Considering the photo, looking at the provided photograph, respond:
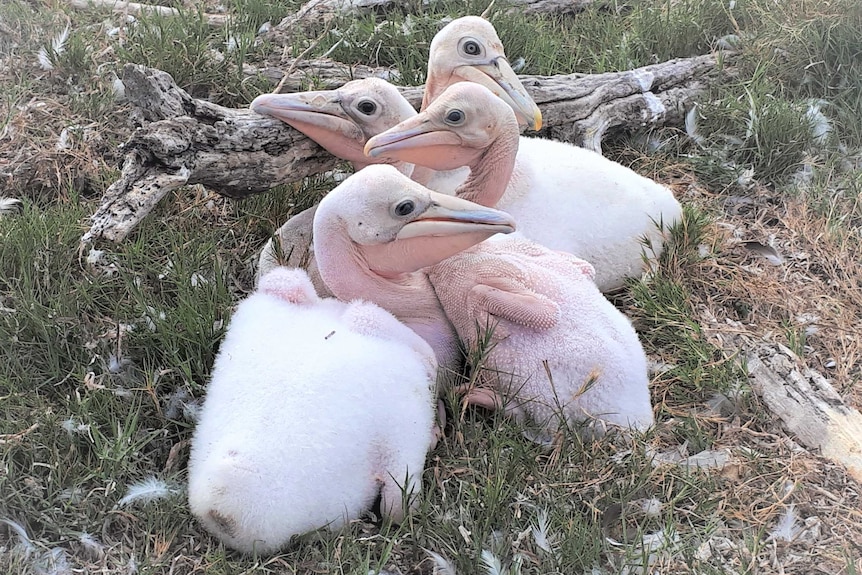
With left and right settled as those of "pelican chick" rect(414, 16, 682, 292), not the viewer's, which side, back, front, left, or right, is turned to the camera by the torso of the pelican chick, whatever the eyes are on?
left

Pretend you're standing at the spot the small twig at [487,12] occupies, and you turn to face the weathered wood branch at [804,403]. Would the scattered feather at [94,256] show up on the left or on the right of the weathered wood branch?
right

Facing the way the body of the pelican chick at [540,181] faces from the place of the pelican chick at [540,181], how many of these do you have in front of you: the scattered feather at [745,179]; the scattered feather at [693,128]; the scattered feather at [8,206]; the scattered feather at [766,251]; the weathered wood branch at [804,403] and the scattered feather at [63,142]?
2

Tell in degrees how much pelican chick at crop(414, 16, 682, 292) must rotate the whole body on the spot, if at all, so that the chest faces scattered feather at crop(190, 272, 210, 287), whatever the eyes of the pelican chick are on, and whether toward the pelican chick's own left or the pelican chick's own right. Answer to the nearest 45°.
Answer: approximately 45° to the pelican chick's own left

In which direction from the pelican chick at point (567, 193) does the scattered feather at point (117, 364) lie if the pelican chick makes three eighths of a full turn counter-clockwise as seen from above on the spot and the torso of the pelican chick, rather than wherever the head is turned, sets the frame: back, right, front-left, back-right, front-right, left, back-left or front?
right

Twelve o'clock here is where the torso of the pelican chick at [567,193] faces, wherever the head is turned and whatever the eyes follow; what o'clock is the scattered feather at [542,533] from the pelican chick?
The scattered feather is roughly at 9 o'clock from the pelican chick.

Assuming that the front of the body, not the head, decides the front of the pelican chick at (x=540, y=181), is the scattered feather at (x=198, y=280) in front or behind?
in front

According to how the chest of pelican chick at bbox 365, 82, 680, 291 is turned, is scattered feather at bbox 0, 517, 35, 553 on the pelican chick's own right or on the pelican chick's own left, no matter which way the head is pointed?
on the pelican chick's own left

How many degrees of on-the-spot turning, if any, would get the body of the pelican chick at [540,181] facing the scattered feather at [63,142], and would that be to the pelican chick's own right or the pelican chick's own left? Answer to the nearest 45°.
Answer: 0° — it already faces it

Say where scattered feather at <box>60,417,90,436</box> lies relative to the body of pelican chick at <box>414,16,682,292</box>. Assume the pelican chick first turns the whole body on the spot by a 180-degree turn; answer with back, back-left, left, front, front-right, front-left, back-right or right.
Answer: back-right

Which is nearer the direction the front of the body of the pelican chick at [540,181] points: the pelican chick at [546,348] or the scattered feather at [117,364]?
the scattered feather

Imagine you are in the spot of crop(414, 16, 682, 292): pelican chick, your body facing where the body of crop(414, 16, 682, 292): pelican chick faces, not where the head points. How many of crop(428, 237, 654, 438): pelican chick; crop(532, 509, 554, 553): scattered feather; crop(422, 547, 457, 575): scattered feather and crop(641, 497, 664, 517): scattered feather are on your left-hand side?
4

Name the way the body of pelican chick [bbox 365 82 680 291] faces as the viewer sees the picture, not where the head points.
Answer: to the viewer's left
